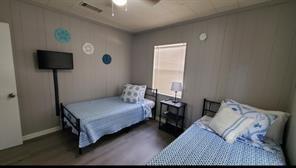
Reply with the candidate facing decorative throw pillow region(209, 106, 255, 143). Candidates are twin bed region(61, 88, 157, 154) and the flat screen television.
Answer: the flat screen television

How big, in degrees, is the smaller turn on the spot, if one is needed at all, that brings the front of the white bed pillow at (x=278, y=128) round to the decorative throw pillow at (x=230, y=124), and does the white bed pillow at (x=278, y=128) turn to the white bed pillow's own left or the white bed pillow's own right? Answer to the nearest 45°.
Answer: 0° — it already faces it

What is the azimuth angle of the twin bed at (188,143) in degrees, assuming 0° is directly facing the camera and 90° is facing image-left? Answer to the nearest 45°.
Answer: approximately 45°

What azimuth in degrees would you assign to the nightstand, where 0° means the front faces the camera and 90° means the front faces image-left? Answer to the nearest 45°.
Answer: approximately 45°

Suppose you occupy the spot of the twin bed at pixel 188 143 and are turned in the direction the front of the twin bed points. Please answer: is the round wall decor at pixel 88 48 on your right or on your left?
on your right

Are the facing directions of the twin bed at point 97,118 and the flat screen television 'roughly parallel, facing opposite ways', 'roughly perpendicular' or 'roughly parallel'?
roughly perpendicular

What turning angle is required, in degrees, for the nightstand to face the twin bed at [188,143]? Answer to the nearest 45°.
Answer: approximately 45° to its left

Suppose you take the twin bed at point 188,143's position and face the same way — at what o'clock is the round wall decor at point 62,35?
The round wall decor is roughly at 2 o'clock from the twin bed.

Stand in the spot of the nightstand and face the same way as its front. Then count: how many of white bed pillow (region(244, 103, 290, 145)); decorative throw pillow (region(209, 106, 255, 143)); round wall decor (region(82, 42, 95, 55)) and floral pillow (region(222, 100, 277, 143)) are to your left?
3
